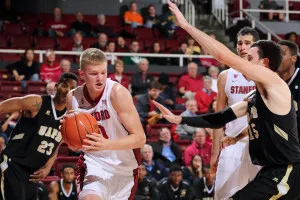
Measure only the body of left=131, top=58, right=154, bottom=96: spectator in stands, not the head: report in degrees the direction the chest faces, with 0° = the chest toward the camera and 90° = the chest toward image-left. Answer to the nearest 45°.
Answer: approximately 0°

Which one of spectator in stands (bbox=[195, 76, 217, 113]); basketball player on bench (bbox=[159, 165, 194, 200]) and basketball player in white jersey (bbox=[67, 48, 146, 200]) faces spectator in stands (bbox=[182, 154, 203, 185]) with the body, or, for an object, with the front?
spectator in stands (bbox=[195, 76, 217, 113])

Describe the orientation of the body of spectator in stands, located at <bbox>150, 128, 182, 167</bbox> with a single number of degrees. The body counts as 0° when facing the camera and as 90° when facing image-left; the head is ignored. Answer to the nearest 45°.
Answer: approximately 0°

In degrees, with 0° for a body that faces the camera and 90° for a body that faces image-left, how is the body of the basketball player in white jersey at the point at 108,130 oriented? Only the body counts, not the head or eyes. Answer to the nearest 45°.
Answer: approximately 45°

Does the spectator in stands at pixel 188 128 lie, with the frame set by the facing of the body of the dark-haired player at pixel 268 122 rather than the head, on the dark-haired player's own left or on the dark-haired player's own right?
on the dark-haired player's own right

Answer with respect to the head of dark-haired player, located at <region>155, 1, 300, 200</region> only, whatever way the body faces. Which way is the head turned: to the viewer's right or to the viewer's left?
to the viewer's left

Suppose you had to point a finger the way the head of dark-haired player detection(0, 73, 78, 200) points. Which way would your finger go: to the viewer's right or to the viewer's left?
to the viewer's right

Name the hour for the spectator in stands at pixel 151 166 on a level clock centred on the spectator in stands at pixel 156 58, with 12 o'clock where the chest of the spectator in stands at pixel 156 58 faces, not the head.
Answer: the spectator in stands at pixel 151 166 is roughly at 12 o'clock from the spectator in stands at pixel 156 58.
